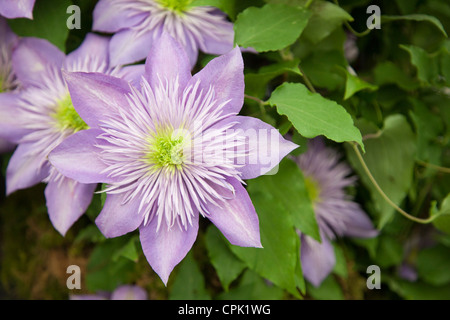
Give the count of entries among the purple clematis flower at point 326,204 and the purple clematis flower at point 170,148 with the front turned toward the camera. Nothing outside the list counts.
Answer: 2

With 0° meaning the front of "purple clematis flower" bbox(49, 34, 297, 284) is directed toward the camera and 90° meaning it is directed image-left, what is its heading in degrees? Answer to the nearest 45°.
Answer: approximately 0°
